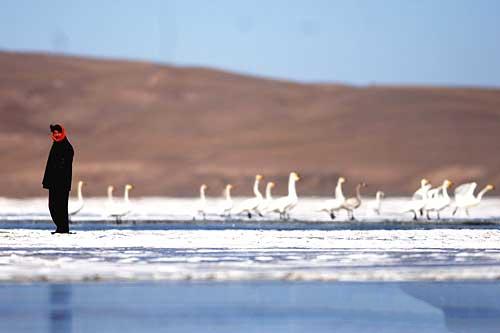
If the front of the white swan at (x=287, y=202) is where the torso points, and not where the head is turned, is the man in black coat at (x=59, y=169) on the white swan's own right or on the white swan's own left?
on the white swan's own right

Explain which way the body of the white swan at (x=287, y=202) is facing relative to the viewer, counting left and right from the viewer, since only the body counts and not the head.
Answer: facing to the right of the viewer
